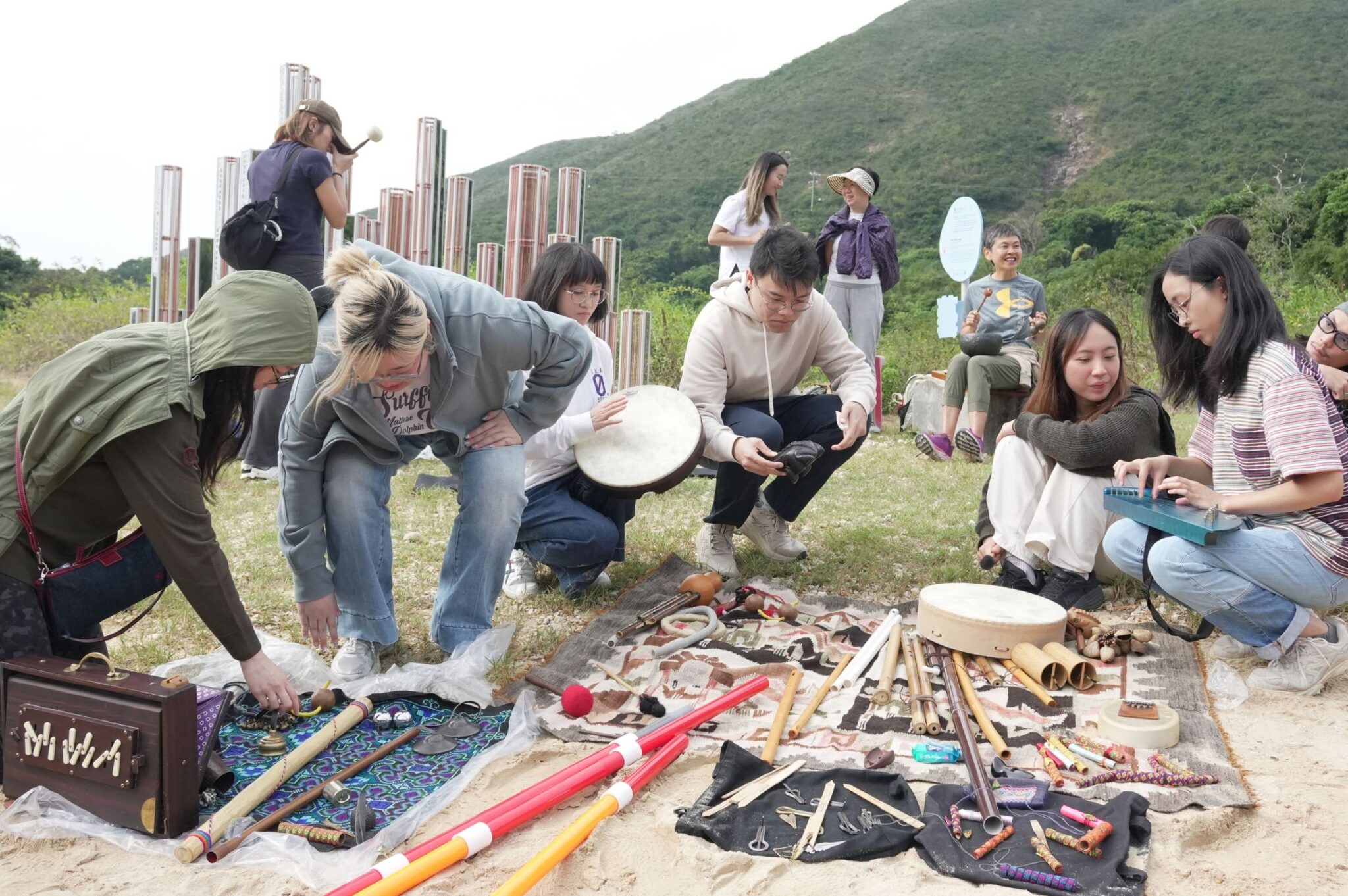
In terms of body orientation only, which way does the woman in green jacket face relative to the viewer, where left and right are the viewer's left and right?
facing to the right of the viewer

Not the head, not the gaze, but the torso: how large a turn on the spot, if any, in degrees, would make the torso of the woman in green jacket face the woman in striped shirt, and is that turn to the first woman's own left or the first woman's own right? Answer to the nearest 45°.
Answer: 0° — they already face them

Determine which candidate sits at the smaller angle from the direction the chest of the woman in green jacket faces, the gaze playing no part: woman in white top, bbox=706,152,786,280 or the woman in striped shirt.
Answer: the woman in striped shirt

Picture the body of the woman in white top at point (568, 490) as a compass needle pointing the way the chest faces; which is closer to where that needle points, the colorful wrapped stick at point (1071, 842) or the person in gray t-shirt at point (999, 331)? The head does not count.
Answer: the colorful wrapped stick

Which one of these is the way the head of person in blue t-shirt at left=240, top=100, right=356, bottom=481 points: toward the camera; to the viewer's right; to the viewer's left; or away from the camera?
to the viewer's right
